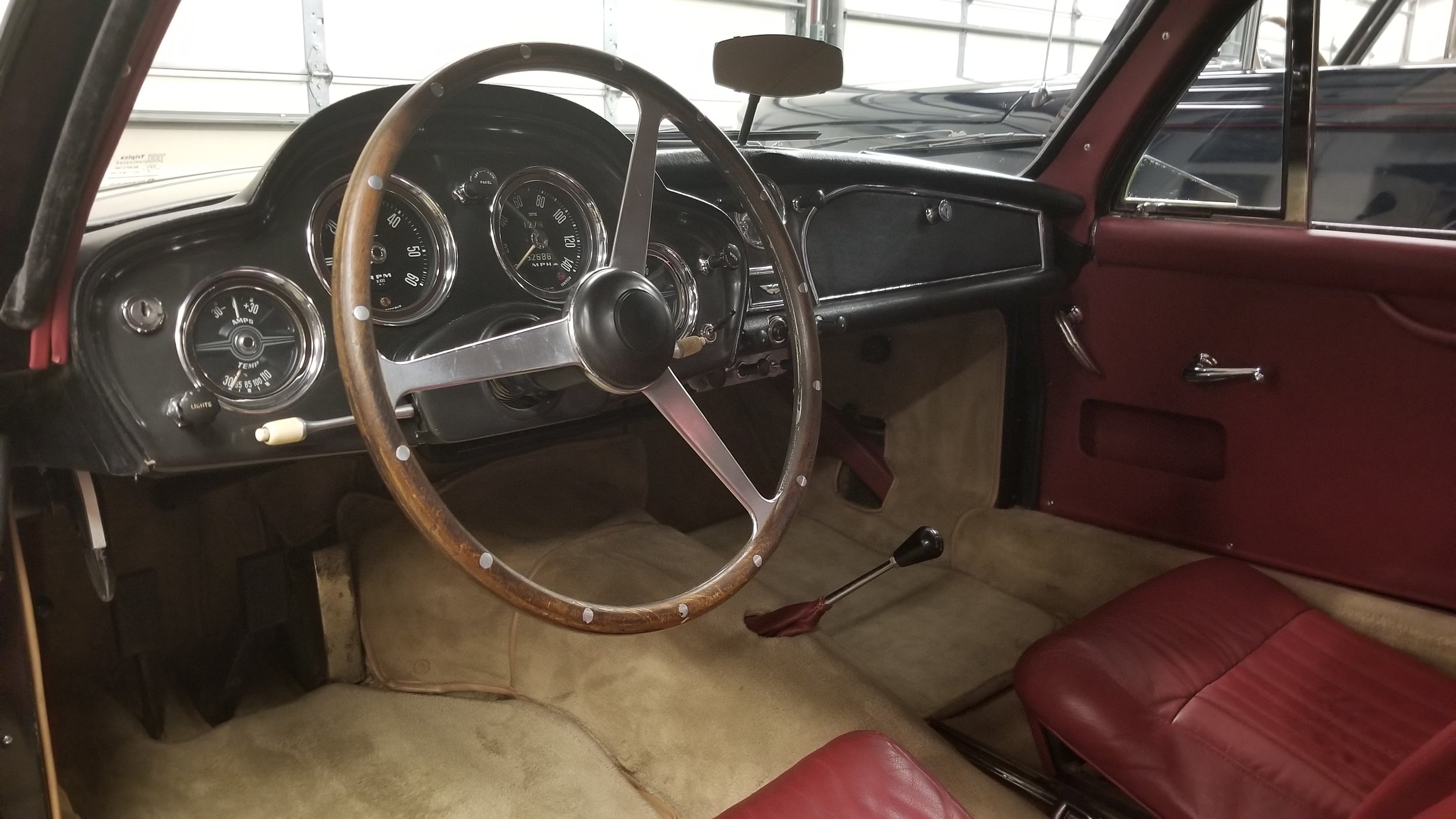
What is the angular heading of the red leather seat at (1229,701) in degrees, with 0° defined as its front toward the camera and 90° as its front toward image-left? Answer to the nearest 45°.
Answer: approximately 135°

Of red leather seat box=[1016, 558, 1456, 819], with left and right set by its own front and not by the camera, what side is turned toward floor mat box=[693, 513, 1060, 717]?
front

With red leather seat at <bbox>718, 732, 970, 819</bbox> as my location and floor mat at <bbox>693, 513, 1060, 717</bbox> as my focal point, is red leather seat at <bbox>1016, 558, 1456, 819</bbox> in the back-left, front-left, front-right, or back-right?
front-right

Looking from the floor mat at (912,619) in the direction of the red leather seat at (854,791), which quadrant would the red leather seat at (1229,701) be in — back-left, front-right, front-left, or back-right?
front-left

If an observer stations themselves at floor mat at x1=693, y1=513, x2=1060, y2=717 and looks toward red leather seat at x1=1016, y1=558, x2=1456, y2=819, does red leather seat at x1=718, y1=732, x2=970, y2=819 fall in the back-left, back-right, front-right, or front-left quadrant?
front-right

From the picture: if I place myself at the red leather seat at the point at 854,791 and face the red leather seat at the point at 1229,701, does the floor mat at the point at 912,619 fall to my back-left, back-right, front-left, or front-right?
front-left
